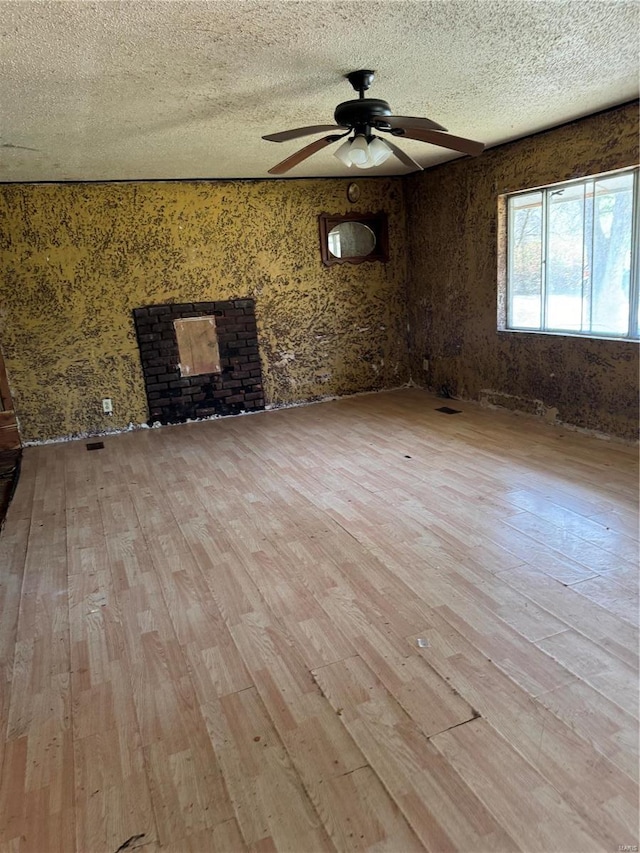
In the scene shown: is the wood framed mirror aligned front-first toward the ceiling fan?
yes

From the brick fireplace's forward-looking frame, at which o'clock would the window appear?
The window is roughly at 10 o'clock from the brick fireplace.

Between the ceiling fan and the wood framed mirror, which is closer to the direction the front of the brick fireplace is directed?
the ceiling fan

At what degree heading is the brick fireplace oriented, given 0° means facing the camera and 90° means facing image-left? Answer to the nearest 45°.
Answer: approximately 0°

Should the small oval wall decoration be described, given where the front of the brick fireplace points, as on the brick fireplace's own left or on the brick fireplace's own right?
on the brick fireplace's own left

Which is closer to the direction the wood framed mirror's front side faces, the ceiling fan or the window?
the ceiling fan

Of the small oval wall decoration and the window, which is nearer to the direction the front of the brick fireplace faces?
the window

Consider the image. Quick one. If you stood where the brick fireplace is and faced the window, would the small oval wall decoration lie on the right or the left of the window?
left

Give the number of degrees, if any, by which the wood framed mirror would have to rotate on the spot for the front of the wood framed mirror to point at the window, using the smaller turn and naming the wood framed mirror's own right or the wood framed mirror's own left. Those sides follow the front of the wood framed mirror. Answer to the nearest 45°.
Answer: approximately 45° to the wood framed mirror's own left

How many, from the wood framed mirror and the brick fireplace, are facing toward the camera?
2

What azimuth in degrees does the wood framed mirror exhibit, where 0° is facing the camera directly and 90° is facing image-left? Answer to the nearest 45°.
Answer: approximately 0°
